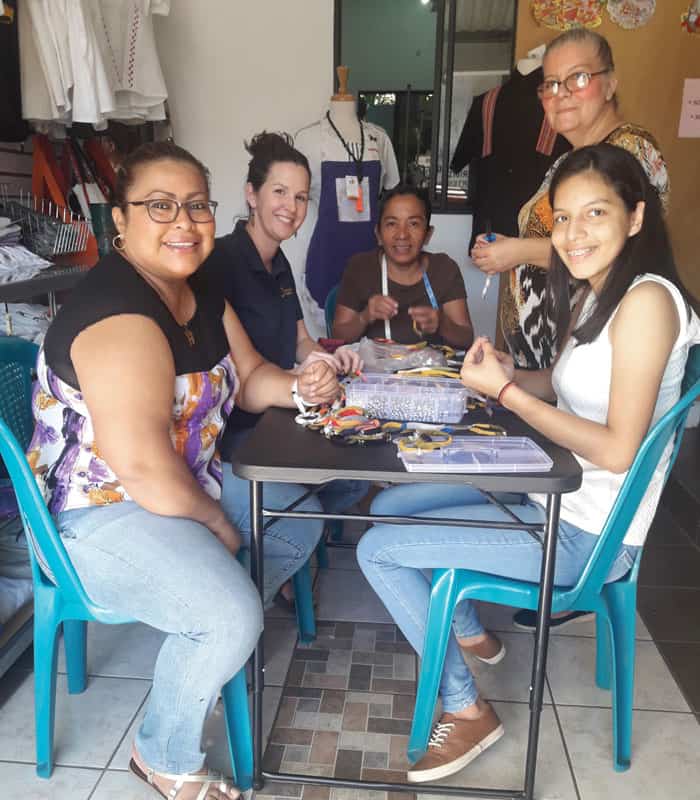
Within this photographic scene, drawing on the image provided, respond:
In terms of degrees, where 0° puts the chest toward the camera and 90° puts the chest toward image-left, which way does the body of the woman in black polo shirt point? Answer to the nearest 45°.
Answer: approximately 315°

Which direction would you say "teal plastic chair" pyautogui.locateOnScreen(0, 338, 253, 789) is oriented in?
to the viewer's right

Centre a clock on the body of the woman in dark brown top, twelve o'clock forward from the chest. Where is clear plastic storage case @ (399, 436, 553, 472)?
The clear plastic storage case is roughly at 12 o'clock from the woman in dark brown top.

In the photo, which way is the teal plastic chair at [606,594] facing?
to the viewer's left

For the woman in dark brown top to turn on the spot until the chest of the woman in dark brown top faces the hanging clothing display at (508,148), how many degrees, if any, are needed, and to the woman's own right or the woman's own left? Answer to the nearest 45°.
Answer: approximately 180°
